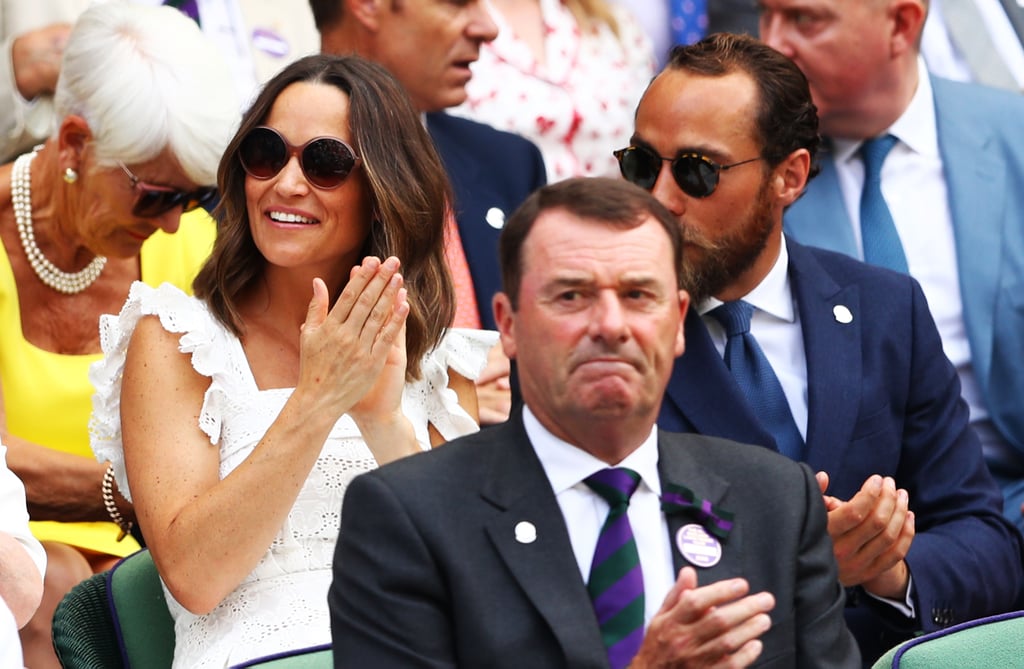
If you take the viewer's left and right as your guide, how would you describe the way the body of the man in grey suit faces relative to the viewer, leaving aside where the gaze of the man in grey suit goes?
facing the viewer

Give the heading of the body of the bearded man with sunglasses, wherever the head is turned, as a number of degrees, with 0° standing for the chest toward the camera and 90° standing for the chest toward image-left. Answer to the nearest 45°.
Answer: approximately 45°

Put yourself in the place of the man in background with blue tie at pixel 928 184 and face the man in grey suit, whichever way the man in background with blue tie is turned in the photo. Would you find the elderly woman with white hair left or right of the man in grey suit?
right

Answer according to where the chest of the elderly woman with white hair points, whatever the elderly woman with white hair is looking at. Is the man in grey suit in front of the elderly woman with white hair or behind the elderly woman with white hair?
in front

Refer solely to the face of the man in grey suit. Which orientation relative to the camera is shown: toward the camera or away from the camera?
toward the camera

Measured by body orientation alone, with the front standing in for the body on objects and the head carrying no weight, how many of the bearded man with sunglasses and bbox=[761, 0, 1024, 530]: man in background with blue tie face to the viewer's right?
0

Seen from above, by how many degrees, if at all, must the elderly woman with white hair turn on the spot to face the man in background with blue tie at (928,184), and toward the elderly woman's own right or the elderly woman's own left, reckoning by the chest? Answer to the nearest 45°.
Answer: approximately 45° to the elderly woman's own left

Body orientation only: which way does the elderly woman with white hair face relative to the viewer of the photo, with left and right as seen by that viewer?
facing the viewer and to the right of the viewer

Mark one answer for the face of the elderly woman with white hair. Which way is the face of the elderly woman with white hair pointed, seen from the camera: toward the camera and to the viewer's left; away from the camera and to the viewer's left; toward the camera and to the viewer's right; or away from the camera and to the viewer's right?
toward the camera and to the viewer's right

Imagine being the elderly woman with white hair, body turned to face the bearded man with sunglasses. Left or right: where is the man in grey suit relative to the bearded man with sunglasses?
right

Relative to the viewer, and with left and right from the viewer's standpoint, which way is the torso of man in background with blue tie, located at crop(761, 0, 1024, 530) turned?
facing the viewer and to the left of the viewer

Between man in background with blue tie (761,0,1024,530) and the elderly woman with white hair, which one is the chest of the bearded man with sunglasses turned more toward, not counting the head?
the elderly woman with white hair

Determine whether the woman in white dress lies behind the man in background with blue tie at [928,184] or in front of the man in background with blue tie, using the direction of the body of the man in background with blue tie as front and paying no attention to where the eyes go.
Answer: in front

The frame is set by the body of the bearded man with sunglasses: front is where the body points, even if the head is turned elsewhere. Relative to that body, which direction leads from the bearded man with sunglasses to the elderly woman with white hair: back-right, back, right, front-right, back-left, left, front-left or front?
front-right

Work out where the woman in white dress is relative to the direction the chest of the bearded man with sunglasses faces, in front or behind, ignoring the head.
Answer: in front
